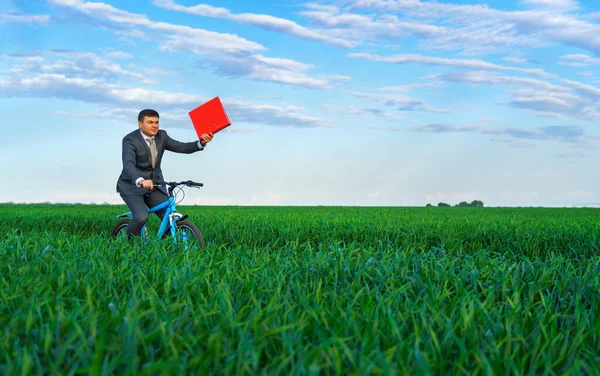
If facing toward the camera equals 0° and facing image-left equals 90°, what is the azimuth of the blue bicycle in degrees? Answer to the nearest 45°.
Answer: approximately 315°

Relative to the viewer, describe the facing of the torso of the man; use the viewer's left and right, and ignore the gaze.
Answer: facing the viewer and to the right of the viewer
